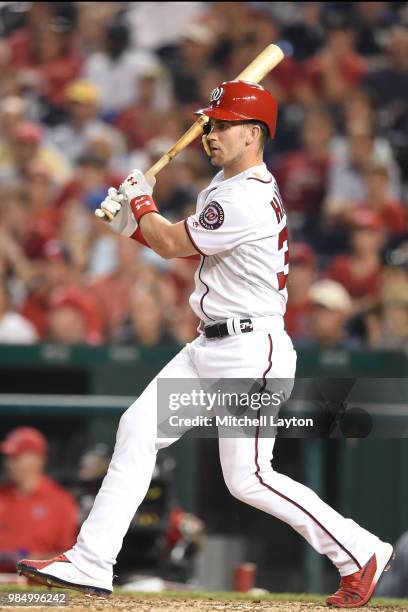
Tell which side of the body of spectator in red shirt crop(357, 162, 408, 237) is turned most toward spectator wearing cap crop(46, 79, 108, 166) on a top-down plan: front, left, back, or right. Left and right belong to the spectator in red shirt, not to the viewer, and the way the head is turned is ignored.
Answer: right

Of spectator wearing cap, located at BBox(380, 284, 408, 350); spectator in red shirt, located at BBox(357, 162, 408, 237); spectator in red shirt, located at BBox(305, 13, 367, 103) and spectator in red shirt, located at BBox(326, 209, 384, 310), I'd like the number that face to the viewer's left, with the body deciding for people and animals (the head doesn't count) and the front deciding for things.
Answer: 0

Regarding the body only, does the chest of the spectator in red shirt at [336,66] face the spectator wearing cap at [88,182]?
no

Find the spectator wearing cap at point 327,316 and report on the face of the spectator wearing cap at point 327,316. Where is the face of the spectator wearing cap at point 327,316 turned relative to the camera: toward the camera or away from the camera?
toward the camera

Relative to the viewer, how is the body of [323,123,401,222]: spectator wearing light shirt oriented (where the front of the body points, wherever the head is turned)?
toward the camera

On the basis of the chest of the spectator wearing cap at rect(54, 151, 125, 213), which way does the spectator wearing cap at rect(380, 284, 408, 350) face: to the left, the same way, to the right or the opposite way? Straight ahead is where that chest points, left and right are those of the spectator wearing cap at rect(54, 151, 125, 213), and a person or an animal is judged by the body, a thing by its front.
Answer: the same way

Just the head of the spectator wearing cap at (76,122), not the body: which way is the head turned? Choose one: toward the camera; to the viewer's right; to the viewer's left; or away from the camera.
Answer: toward the camera

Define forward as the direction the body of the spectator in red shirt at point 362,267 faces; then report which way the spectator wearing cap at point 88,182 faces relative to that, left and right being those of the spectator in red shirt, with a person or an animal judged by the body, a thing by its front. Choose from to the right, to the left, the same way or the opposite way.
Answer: the same way

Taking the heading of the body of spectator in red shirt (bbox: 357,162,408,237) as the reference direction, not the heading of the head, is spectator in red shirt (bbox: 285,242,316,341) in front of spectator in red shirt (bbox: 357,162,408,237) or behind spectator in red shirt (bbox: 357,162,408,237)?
in front

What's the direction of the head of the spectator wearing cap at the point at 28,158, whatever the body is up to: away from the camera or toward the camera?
toward the camera

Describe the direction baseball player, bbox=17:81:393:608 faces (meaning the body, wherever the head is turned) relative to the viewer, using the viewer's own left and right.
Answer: facing to the left of the viewer

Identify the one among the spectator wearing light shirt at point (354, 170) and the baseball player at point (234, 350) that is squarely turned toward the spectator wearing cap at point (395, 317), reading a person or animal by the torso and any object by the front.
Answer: the spectator wearing light shirt at point (354, 170)

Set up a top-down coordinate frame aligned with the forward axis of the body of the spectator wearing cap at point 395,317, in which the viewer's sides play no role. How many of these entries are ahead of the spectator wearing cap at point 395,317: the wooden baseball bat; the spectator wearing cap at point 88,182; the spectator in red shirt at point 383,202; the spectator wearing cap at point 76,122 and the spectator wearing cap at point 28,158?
1

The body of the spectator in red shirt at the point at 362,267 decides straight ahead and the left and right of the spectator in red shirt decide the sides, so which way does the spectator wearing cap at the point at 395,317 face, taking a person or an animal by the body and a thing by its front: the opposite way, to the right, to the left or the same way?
the same way

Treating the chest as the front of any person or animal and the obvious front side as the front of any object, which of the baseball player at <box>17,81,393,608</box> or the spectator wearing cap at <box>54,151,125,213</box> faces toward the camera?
the spectator wearing cap

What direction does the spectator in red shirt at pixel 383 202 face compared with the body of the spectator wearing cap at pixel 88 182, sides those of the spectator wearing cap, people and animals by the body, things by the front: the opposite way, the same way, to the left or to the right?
the same way

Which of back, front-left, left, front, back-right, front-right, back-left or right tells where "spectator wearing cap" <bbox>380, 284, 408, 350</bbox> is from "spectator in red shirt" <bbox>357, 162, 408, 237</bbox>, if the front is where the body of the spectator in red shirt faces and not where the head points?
front

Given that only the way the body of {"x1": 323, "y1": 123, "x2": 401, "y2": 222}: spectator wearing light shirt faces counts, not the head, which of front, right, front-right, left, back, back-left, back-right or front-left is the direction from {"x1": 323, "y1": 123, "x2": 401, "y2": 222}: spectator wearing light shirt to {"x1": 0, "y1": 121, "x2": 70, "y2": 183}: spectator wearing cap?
right

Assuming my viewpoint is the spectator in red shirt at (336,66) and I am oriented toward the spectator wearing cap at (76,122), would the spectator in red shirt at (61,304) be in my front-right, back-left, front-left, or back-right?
front-left

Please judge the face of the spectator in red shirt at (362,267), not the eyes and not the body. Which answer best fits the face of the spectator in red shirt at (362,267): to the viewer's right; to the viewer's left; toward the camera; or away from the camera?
toward the camera

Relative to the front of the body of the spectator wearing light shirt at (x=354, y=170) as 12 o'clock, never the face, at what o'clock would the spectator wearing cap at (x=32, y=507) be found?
the spectator wearing cap at (x=32, y=507) is roughly at 1 o'clock from the spectator wearing light shirt at (x=354, y=170).

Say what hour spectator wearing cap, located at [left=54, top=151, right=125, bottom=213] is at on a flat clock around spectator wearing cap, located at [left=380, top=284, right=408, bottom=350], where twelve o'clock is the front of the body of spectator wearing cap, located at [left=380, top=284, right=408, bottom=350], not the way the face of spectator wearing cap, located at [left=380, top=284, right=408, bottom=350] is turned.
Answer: spectator wearing cap, located at [left=54, top=151, right=125, bottom=213] is roughly at 4 o'clock from spectator wearing cap, located at [left=380, top=284, right=408, bottom=350].

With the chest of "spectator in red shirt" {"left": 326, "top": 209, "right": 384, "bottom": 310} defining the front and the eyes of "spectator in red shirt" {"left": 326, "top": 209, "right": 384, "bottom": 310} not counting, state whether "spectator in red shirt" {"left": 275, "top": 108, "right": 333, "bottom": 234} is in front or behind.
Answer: behind
